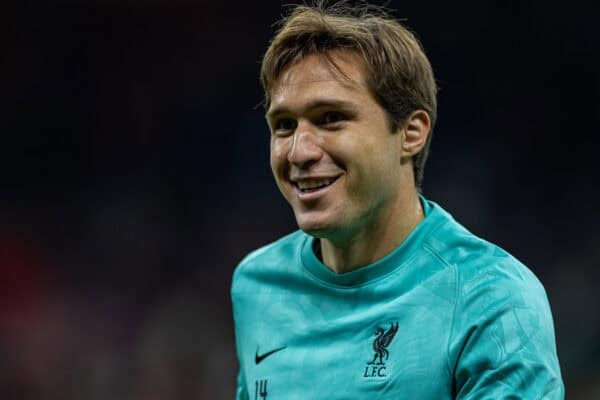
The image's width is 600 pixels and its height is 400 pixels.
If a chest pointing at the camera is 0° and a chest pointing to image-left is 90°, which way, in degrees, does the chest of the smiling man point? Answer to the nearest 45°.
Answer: approximately 45°
